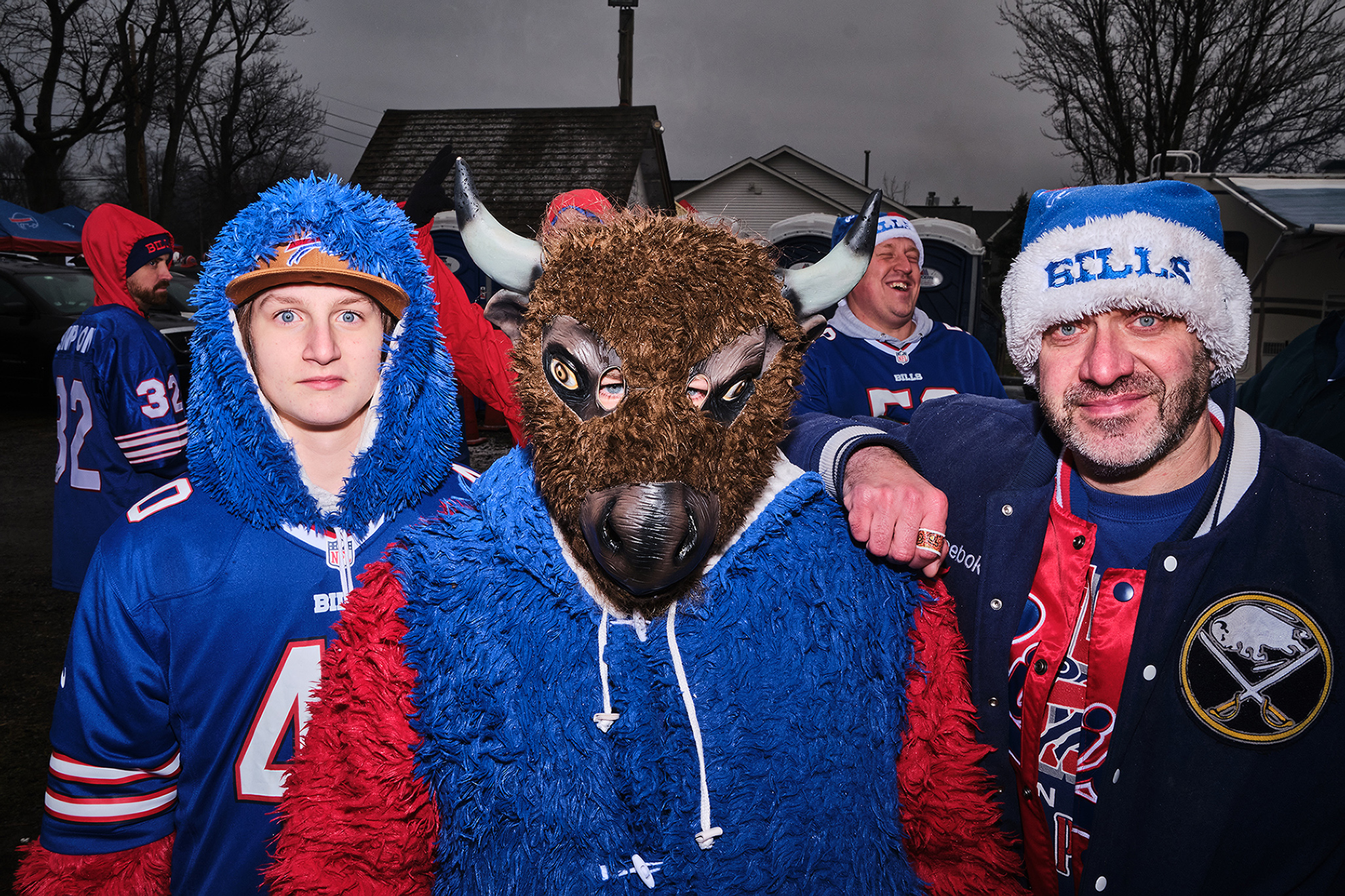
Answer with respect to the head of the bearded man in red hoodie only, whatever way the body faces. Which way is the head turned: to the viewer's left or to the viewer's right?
to the viewer's right

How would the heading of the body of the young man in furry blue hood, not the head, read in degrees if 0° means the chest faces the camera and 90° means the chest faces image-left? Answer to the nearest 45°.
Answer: approximately 0°

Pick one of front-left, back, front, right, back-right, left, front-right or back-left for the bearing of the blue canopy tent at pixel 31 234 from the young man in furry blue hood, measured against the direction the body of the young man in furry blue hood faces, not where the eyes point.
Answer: back

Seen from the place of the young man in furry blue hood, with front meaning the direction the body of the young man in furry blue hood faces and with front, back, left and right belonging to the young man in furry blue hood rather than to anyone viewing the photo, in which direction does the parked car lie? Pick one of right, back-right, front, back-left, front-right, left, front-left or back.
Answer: back

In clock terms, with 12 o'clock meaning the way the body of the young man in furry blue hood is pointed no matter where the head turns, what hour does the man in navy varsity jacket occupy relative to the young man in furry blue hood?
The man in navy varsity jacket is roughly at 10 o'clock from the young man in furry blue hood.
